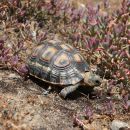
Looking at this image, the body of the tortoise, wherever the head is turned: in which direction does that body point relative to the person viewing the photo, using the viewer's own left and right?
facing the viewer and to the right of the viewer

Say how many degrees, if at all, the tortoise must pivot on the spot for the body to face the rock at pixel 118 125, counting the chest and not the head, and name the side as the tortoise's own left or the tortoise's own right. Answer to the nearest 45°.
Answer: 0° — it already faces it
